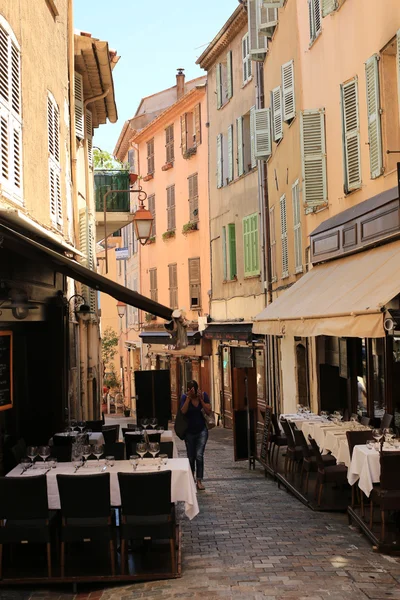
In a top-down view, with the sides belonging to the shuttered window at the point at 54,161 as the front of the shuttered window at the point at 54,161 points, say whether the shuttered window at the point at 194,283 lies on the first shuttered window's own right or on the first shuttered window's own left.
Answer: on the first shuttered window's own left

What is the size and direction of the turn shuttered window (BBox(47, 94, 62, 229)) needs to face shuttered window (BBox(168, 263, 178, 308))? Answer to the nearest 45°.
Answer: approximately 90° to its left

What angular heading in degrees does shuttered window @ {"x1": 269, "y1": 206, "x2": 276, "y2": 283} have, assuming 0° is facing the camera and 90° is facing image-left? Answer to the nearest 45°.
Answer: approximately 90°

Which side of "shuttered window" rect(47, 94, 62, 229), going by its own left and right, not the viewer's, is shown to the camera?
right

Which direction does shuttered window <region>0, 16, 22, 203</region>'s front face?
to the viewer's right

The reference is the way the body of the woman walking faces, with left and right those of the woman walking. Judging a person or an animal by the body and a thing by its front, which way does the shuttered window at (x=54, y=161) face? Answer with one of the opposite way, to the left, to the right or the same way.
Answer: to the left

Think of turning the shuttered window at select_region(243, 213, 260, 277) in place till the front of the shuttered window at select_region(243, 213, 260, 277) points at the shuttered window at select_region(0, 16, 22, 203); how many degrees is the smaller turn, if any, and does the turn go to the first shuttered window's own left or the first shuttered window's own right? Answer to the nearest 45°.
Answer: approximately 45° to the first shuttered window's own left

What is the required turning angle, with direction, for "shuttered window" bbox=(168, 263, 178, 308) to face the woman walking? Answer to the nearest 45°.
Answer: approximately 45° to its left

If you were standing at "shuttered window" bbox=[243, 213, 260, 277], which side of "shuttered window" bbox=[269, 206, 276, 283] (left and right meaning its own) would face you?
right

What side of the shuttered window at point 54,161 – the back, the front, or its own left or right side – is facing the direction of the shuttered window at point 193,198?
left

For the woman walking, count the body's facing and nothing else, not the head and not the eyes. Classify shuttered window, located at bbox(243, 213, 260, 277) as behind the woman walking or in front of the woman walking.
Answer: behind
